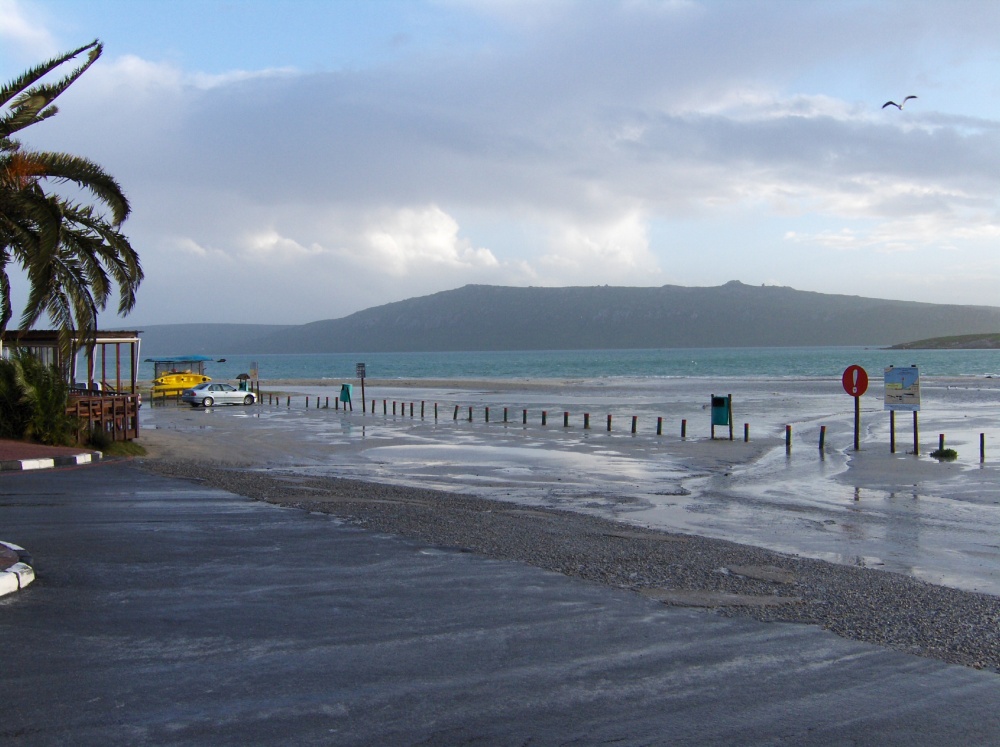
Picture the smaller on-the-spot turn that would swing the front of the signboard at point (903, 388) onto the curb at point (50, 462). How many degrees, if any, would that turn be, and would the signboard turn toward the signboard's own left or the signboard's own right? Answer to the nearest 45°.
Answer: approximately 45° to the signboard's own right

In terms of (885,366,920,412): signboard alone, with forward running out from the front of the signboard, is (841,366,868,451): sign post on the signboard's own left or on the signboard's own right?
on the signboard's own right

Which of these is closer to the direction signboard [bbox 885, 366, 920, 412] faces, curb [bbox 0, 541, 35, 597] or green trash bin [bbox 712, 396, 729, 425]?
the curb

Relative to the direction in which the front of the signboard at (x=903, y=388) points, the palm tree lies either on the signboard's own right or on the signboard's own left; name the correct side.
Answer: on the signboard's own right

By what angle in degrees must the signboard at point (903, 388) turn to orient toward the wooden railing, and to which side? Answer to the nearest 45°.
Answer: approximately 45° to its right

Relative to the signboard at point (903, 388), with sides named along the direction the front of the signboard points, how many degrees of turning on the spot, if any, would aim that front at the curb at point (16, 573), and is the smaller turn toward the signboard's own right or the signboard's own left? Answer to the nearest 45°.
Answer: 0° — it already faces it

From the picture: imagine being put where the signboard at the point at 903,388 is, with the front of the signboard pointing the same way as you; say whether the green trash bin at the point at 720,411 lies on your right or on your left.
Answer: on your right

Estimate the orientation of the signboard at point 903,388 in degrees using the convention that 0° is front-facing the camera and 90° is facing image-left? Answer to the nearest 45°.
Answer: approximately 0°
